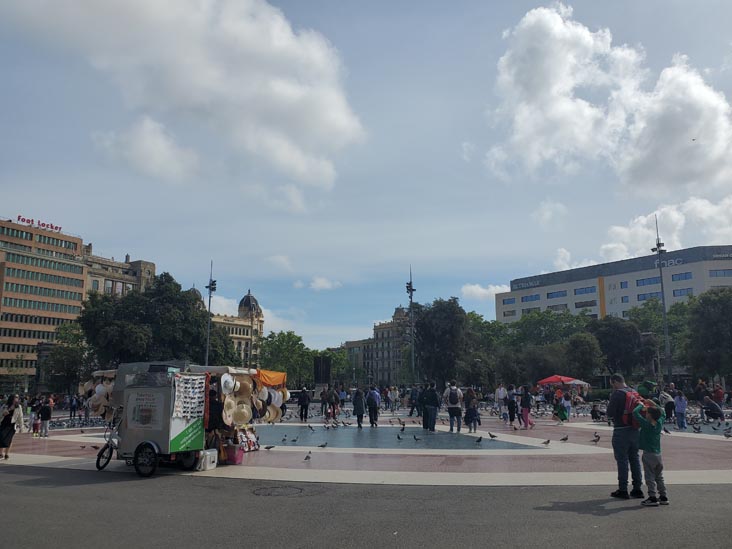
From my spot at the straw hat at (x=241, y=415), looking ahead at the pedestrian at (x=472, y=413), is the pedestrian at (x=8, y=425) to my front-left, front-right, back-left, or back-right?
back-left

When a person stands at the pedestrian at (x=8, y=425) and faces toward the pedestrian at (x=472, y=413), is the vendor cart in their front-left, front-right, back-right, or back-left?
front-right

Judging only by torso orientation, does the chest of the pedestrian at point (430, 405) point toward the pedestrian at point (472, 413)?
no

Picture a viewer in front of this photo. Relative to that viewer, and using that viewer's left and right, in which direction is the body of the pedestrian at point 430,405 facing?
facing away from the viewer

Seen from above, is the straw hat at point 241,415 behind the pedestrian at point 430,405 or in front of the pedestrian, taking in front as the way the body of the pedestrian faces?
behind

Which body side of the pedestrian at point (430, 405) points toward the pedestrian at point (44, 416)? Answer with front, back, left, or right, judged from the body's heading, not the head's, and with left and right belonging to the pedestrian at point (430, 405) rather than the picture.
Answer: left

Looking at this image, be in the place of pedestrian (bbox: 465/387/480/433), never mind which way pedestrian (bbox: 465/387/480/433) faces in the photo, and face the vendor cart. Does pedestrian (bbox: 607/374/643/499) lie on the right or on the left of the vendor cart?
left

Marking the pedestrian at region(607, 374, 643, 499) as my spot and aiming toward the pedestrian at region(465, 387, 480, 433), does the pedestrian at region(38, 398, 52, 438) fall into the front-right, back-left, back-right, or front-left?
front-left

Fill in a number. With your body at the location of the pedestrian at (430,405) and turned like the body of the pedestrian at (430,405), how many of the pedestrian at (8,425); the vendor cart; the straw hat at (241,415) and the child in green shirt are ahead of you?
0

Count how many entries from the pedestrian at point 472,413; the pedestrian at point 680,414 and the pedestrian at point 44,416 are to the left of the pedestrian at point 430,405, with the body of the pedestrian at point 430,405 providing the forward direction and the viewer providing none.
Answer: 1

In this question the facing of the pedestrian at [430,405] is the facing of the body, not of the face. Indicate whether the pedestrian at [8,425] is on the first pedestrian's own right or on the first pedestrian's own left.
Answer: on the first pedestrian's own left

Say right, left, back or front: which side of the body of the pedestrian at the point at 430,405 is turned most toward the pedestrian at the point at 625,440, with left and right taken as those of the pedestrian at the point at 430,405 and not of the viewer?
back
